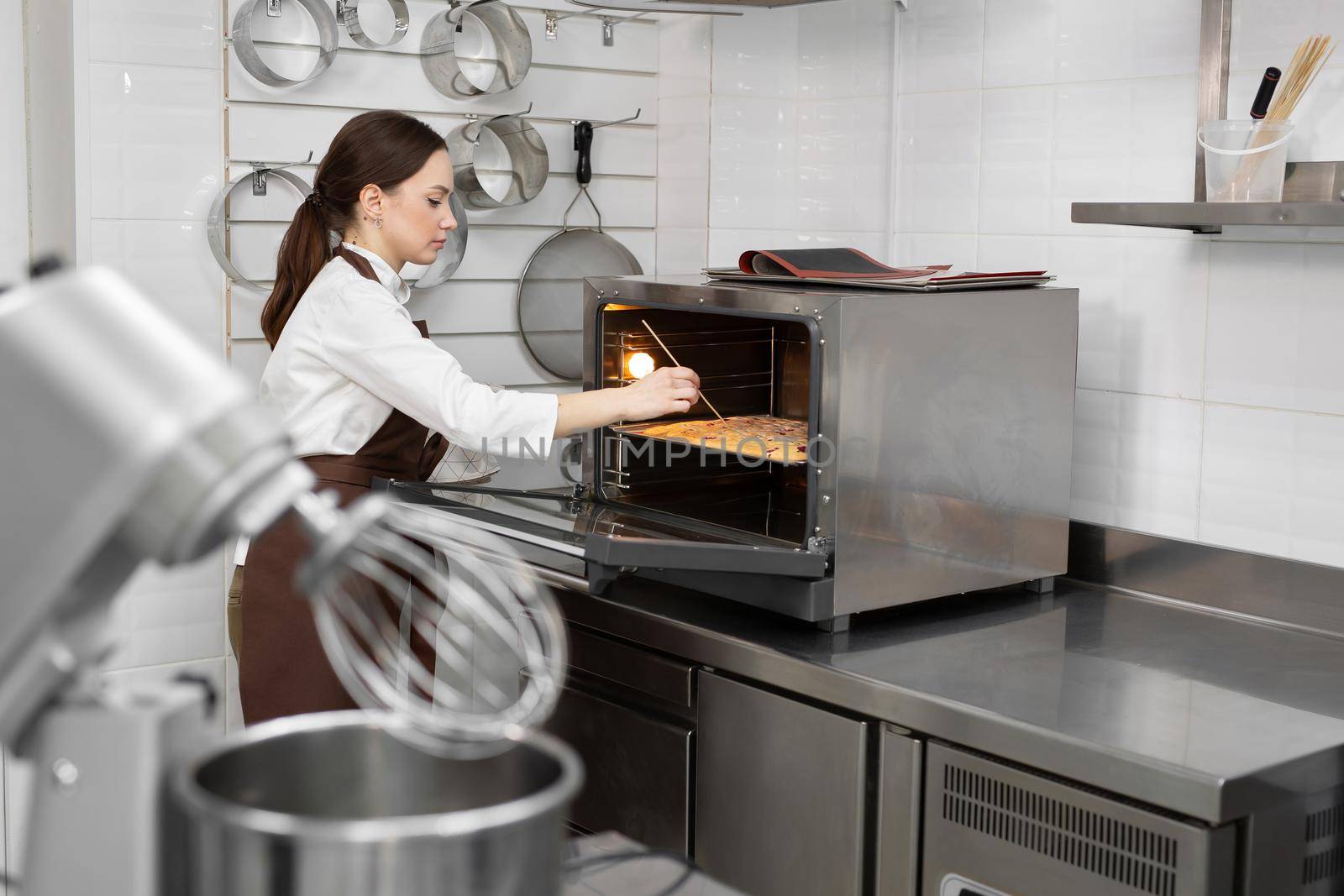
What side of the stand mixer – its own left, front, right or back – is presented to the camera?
right

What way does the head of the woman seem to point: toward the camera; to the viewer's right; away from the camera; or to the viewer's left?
to the viewer's right

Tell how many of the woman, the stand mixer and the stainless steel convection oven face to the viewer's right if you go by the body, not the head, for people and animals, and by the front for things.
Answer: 2

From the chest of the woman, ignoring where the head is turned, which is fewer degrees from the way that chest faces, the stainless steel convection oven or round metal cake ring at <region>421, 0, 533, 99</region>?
the stainless steel convection oven

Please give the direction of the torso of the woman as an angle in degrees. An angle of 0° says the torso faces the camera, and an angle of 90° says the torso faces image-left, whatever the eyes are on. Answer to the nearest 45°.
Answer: approximately 270°

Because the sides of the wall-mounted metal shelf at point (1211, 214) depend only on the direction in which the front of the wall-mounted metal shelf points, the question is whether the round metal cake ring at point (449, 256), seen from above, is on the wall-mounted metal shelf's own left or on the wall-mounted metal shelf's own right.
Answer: on the wall-mounted metal shelf's own right

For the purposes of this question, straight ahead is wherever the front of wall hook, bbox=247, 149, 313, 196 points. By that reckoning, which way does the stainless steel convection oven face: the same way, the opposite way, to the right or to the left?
to the right

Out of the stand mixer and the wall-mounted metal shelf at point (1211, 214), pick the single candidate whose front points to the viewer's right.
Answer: the stand mixer

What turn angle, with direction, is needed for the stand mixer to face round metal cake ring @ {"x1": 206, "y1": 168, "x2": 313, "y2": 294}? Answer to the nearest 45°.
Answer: approximately 90° to its left
